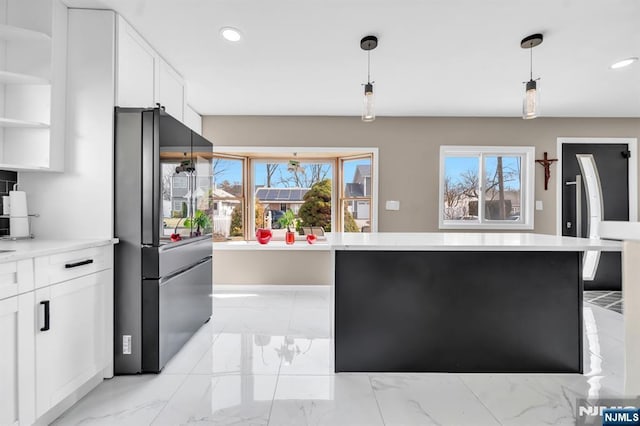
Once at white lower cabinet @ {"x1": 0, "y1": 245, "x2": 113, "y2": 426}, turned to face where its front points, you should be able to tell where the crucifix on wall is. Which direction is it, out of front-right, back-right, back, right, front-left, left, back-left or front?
front-left

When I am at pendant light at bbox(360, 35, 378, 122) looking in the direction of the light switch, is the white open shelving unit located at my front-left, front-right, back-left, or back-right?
back-left

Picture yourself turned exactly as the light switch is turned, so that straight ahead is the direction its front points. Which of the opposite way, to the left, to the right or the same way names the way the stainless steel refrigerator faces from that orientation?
to the left

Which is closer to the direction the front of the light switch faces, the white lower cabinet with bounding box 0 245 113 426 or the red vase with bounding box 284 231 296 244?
the white lower cabinet

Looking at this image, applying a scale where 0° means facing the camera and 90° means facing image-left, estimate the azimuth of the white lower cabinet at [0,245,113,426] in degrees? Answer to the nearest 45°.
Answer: approximately 315°

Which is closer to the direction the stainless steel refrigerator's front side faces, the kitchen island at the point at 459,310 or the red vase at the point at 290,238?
the kitchen island

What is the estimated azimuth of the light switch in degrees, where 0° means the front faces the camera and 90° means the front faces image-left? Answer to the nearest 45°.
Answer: approximately 0°

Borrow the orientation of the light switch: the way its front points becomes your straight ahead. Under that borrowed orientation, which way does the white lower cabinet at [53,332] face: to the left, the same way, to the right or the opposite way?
to the left
